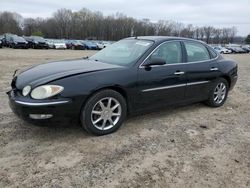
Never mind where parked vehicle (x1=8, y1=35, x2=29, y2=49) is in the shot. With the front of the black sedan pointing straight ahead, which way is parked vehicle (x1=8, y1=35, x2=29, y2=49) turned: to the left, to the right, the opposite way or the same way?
to the left

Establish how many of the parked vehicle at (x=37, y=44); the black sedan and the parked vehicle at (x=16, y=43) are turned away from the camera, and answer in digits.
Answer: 0

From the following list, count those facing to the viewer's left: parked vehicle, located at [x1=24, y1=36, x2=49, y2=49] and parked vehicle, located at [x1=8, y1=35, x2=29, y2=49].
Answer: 0

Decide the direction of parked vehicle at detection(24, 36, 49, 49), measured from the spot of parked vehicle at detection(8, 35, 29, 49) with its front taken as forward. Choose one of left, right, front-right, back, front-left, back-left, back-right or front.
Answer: left

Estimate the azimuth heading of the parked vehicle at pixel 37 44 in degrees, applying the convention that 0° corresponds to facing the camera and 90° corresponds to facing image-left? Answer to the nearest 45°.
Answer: approximately 315°

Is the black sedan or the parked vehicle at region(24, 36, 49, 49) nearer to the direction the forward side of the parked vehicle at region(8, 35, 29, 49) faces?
the black sedan

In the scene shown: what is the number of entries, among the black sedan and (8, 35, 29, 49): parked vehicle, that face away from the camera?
0

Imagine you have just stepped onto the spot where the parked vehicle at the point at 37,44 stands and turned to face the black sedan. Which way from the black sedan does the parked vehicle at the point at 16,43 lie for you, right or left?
right

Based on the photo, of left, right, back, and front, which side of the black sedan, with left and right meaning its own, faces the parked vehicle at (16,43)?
right

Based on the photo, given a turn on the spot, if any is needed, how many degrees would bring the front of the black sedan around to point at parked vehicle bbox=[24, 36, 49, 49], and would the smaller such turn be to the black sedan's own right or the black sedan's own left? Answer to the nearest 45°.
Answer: approximately 135° to the black sedan's own right

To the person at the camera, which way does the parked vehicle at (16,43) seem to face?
facing the viewer and to the right of the viewer

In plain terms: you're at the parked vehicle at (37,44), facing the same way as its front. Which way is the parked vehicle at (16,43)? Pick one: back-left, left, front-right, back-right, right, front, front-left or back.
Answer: right

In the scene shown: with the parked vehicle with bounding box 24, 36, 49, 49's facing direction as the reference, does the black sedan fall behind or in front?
in front
